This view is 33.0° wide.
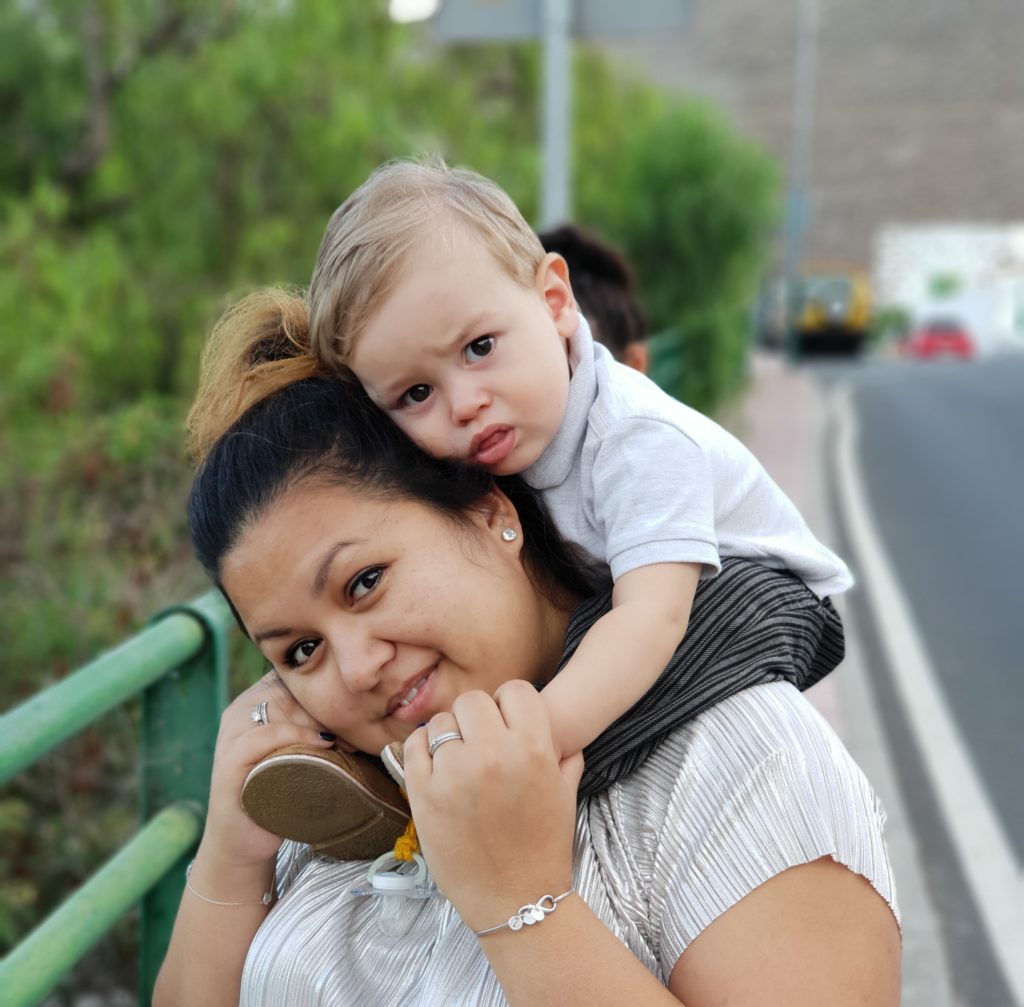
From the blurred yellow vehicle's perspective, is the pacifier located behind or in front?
in front

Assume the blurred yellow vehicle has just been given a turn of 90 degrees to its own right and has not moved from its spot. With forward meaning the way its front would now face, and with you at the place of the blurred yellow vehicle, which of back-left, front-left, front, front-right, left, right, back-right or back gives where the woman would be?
left

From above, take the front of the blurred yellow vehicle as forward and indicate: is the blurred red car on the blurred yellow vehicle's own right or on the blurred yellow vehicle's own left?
on the blurred yellow vehicle's own left

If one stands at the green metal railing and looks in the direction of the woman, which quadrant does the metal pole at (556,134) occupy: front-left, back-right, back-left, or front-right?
back-left

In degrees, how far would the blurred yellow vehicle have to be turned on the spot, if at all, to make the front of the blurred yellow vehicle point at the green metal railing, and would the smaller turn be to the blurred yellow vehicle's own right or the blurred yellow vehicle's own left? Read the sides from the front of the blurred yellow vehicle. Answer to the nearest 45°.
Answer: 0° — it already faces it

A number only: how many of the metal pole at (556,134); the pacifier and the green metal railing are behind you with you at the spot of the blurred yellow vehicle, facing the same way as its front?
0

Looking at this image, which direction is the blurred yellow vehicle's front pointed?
toward the camera

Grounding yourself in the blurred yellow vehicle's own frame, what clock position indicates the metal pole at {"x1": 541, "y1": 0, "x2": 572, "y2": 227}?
The metal pole is roughly at 12 o'clock from the blurred yellow vehicle.

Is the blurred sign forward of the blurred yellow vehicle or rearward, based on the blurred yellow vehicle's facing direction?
forward
